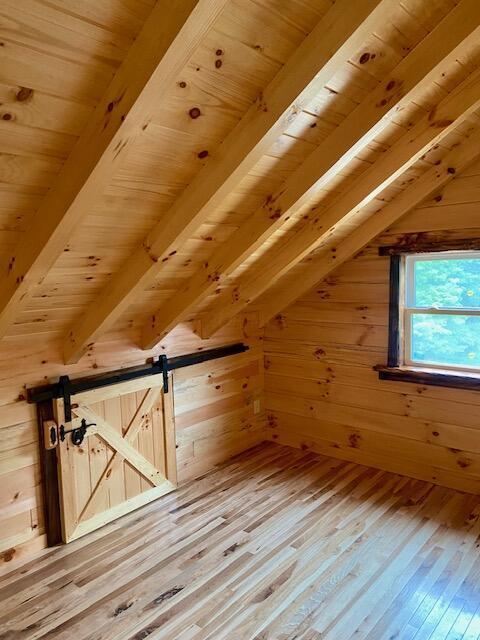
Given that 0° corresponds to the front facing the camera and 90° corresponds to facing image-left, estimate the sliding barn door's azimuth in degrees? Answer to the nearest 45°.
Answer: approximately 315°

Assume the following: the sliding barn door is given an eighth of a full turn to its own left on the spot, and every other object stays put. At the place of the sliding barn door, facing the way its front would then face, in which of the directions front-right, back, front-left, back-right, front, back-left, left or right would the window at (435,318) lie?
front
